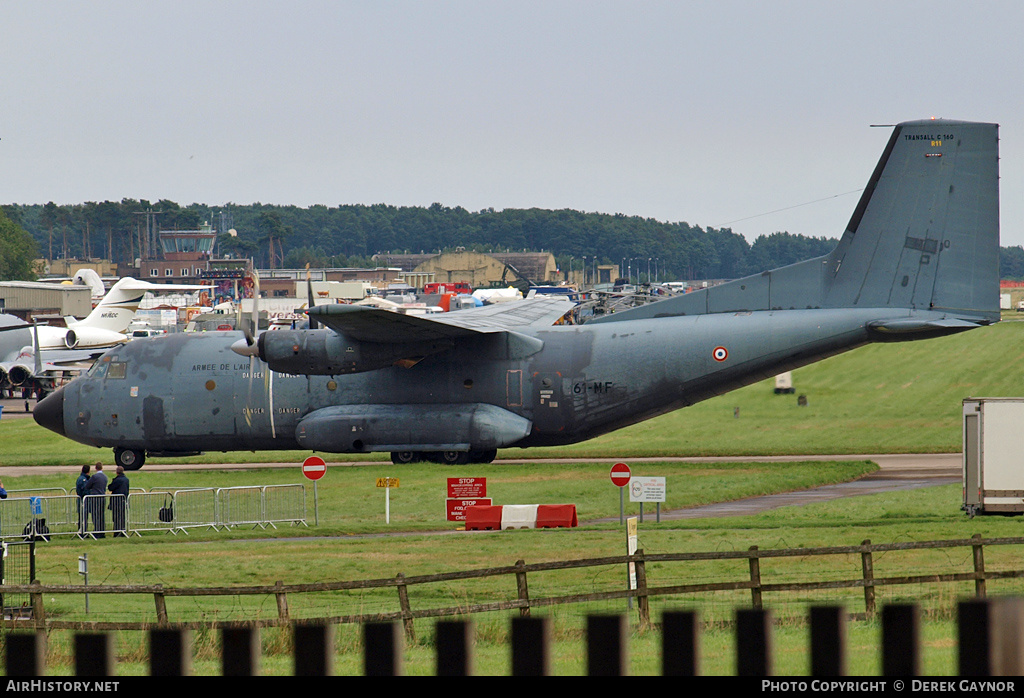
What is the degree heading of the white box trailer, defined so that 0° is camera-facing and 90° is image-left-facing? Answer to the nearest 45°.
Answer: approximately 270°

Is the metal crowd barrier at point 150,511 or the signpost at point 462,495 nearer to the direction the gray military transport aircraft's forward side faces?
the metal crowd barrier

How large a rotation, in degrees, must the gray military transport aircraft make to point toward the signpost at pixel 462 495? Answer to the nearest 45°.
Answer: approximately 45° to its left

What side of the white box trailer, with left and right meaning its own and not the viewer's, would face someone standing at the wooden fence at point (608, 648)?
right

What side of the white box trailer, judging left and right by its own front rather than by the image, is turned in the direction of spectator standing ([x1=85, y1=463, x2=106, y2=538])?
back

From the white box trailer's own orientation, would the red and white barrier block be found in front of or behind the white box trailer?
behind

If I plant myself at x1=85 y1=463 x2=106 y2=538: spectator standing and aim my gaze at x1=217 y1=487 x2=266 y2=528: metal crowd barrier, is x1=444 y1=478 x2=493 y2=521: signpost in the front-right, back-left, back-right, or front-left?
front-right

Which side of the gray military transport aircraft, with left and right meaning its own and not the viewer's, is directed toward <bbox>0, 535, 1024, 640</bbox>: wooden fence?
left

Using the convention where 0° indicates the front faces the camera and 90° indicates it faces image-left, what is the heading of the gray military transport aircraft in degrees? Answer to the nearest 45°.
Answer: approximately 90°

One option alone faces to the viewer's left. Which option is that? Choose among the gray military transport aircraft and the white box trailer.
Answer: the gray military transport aircraft

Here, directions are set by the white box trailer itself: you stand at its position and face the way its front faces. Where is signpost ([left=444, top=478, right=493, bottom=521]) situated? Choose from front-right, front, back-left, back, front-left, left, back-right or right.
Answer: back
